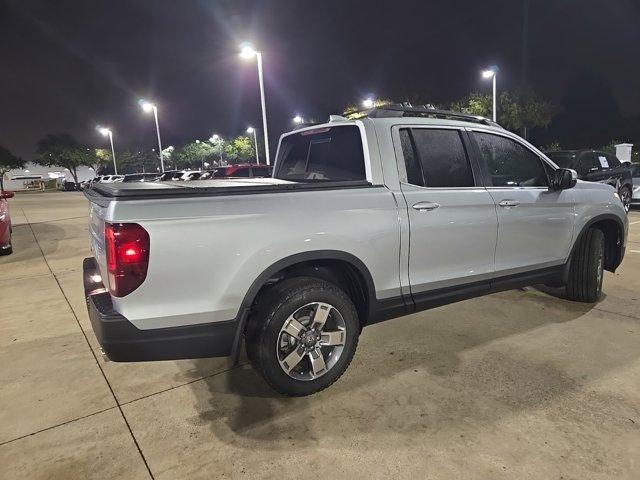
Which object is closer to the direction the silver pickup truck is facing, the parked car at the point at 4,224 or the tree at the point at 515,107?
the tree

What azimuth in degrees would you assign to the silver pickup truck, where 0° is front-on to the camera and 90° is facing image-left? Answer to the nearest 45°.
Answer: approximately 225°

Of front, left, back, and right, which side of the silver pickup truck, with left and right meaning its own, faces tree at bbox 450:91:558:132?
front

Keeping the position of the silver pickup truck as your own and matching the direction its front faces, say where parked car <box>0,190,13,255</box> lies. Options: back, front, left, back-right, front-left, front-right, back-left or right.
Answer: left
